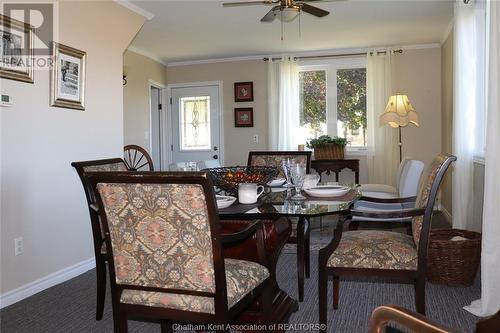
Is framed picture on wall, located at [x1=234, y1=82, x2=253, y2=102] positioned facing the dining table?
yes

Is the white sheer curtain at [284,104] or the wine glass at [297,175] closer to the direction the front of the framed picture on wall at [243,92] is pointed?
the wine glass

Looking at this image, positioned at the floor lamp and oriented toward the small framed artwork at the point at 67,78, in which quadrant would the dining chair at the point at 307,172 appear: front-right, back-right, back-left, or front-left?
front-left

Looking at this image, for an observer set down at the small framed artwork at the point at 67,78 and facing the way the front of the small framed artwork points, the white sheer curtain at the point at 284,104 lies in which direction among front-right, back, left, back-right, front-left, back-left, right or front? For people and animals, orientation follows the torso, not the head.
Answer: left

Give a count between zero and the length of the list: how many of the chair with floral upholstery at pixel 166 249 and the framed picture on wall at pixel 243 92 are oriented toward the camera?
1

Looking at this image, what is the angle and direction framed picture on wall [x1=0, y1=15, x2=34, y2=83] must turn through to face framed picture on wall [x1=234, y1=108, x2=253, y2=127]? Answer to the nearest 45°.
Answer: approximately 90° to its left

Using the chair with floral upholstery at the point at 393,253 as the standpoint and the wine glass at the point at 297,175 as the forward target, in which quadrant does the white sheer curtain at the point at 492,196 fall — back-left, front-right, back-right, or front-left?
back-right

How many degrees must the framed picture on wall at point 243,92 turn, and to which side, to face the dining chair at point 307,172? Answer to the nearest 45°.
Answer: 0° — it already faces it

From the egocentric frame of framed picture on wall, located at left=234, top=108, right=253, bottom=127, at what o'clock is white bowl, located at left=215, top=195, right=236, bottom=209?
The white bowl is roughly at 12 o'clock from the framed picture on wall.

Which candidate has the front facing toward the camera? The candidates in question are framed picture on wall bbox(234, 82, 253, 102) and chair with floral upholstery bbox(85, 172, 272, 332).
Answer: the framed picture on wall

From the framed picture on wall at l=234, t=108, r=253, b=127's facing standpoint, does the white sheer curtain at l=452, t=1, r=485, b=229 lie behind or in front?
in front

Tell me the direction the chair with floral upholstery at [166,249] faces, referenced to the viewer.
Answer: facing away from the viewer and to the right of the viewer

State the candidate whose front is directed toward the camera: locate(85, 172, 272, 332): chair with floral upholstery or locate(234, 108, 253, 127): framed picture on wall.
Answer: the framed picture on wall

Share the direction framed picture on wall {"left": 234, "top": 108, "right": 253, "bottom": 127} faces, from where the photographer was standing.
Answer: facing the viewer

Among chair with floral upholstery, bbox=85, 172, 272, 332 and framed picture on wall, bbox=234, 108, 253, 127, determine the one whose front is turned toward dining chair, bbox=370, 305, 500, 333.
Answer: the framed picture on wall

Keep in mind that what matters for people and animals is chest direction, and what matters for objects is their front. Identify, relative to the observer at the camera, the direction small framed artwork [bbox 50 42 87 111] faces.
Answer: facing the viewer and to the right of the viewer

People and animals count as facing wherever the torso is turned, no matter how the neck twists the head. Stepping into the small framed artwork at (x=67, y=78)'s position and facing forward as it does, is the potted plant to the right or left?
on its left

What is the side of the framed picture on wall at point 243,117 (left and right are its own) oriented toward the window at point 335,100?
left
